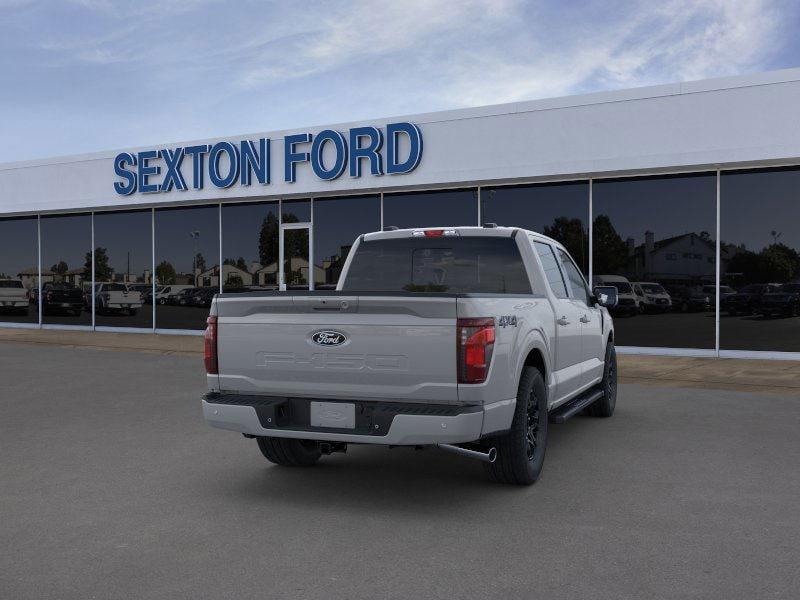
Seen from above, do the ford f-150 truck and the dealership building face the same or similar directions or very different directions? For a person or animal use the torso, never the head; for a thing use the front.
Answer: very different directions

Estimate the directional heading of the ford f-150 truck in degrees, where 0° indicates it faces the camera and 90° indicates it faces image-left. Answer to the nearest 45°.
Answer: approximately 225°

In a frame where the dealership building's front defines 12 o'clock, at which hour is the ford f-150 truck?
The ford f-150 truck is roughly at 11 o'clock from the dealership building.

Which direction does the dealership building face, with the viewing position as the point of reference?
facing the viewer and to the left of the viewer
